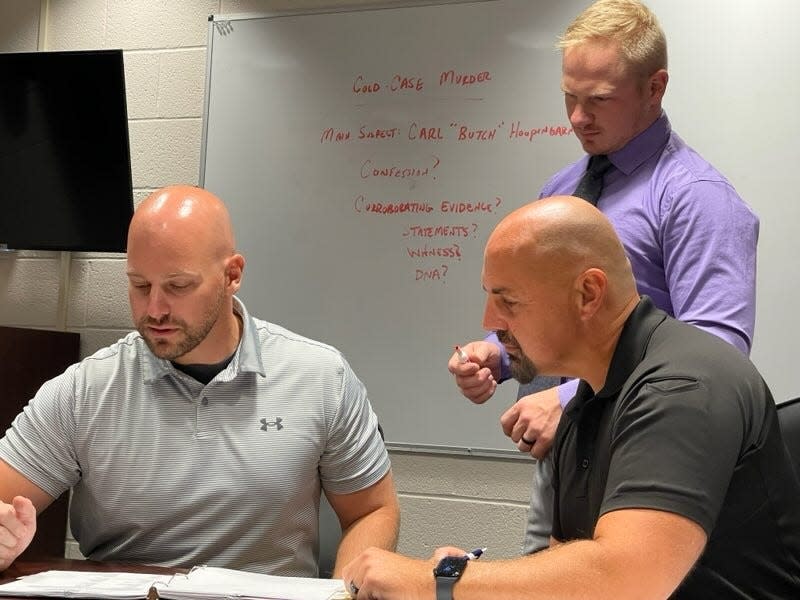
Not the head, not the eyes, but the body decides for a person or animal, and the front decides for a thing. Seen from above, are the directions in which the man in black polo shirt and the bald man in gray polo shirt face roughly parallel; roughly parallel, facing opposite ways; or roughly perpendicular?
roughly perpendicular

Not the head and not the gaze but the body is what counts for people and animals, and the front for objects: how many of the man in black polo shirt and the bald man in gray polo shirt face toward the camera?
1

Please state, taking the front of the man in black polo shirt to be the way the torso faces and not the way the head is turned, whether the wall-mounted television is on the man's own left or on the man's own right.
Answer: on the man's own right

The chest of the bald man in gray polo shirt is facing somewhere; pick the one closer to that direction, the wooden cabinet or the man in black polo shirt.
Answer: the man in black polo shirt

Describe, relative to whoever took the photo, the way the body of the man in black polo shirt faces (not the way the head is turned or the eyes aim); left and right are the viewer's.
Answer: facing to the left of the viewer

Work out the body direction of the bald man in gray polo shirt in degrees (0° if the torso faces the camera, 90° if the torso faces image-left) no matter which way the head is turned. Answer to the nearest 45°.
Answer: approximately 0°

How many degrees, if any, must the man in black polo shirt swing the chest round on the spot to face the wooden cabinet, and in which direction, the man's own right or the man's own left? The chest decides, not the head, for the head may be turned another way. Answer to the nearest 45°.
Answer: approximately 45° to the man's own right

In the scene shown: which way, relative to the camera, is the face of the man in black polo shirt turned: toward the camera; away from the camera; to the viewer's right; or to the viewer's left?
to the viewer's left

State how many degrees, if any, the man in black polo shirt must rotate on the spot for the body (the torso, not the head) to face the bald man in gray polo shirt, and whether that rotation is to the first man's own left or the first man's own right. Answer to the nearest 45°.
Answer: approximately 45° to the first man's own right
